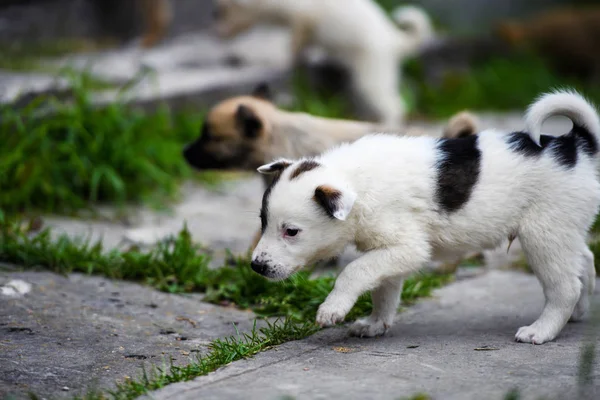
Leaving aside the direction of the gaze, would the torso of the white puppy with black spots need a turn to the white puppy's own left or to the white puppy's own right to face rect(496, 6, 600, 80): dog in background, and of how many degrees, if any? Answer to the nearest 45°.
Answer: approximately 90° to the white puppy's own right

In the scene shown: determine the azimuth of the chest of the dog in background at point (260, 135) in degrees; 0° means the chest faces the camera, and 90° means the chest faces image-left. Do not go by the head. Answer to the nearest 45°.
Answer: approximately 90°

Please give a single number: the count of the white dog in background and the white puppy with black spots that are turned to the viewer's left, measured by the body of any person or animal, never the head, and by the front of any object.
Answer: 2

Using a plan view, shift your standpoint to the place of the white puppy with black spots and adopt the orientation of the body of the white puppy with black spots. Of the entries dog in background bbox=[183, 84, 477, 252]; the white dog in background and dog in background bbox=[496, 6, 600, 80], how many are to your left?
0

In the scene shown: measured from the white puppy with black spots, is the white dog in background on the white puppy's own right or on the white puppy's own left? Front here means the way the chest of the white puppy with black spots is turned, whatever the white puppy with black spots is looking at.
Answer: on the white puppy's own right

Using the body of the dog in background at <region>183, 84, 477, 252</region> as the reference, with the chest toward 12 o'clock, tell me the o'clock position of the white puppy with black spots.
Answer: The white puppy with black spots is roughly at 8 o'clock from the dog in background.

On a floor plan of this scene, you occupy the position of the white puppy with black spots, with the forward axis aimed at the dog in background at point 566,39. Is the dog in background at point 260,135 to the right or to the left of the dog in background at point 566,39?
left

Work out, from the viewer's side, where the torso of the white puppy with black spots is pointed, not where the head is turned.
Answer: to the viewer's left

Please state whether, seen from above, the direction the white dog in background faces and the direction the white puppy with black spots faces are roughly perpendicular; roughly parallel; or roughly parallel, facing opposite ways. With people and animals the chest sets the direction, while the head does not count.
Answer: roughly parallel

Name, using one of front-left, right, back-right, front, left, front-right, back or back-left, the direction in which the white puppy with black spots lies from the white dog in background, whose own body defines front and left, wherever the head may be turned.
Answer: left

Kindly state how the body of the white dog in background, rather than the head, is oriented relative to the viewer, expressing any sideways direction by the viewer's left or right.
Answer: facing to the left of the viewer

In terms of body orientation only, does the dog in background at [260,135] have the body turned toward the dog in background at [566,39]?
no
